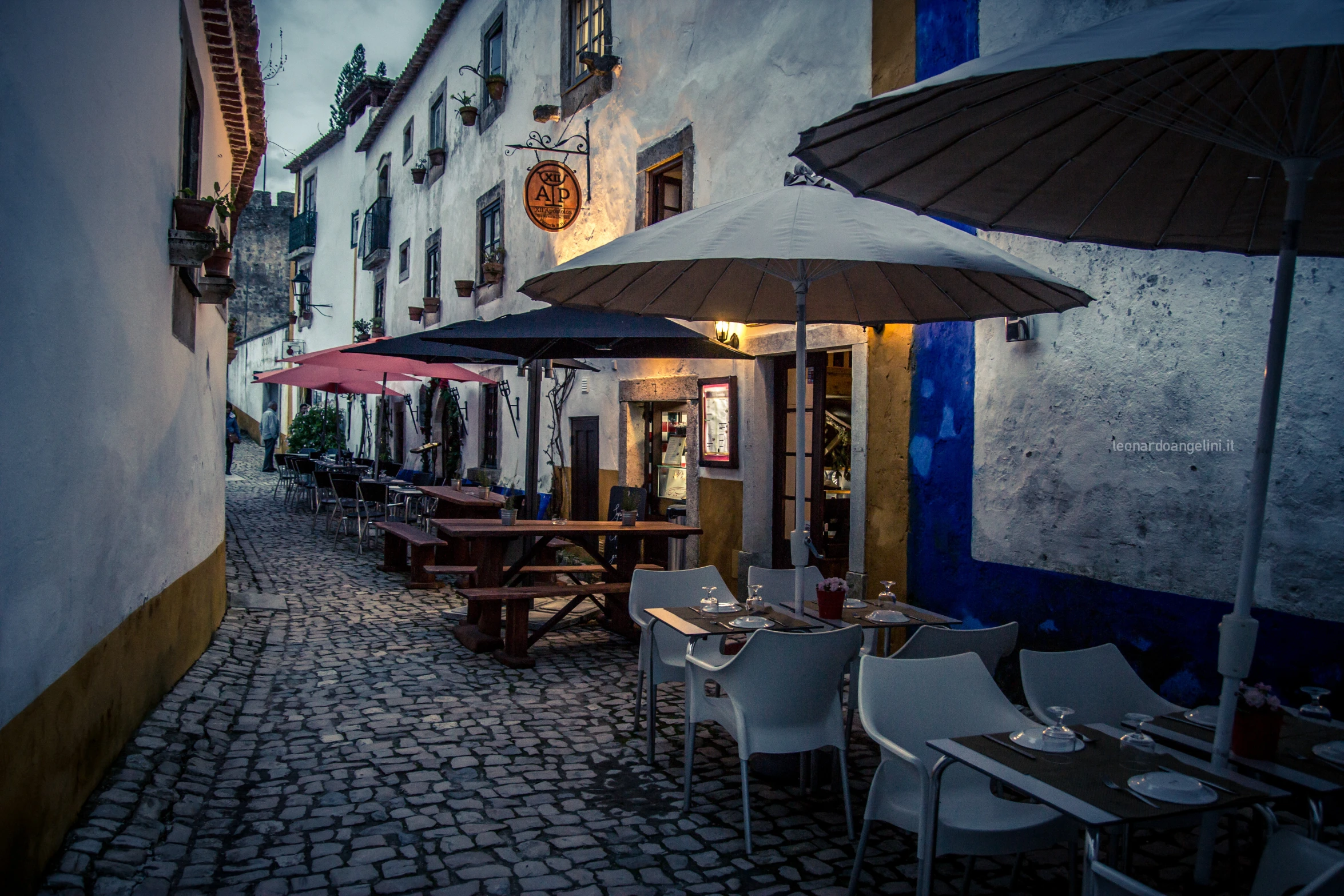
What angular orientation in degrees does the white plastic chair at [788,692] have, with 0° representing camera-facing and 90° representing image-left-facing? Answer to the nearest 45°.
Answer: approximately 135°

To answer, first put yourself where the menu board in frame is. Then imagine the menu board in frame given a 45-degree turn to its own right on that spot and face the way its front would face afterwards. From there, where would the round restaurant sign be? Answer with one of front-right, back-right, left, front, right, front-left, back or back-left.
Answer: front-right

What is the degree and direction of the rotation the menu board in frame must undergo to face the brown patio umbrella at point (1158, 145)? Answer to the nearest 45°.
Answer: approximately 45° to its left

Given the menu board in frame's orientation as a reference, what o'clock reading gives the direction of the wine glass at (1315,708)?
The wine glass is roughly at 10 o'clock from the menu board in frame.

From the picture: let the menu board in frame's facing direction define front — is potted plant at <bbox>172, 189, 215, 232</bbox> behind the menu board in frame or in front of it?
in front

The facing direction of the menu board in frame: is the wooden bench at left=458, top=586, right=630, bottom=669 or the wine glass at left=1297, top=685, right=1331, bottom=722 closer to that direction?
the wooden bench

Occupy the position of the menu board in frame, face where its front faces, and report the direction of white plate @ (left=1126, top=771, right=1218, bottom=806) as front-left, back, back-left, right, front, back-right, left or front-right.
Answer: front-left

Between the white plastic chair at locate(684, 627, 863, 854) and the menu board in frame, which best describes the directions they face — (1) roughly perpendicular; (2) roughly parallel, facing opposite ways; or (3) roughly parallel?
roughly perpendicular

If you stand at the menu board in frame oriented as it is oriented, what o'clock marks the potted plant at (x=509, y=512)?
The potted plant is roughly at 12 o'clock from the menu board in frame.

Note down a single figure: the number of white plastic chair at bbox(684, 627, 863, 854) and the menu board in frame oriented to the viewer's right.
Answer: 0

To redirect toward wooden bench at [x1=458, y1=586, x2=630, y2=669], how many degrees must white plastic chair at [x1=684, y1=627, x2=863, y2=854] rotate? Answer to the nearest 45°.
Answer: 0° — it already faces it

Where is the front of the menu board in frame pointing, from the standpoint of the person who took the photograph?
facing the viewer and to the left of the viewer

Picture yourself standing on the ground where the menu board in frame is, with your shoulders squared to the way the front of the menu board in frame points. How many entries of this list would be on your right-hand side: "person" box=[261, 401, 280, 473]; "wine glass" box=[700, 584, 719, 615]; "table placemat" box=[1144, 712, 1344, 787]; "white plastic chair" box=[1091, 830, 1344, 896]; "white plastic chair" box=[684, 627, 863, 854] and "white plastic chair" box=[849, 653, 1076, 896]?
1

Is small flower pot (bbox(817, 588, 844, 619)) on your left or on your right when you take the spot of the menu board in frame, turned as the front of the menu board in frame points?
on your left

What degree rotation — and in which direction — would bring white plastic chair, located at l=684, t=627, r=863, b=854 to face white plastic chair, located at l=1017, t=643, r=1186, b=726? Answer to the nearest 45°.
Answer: approximately 135° to its right

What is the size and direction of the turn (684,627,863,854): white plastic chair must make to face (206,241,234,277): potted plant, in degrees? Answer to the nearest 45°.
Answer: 0° — it already faces it
